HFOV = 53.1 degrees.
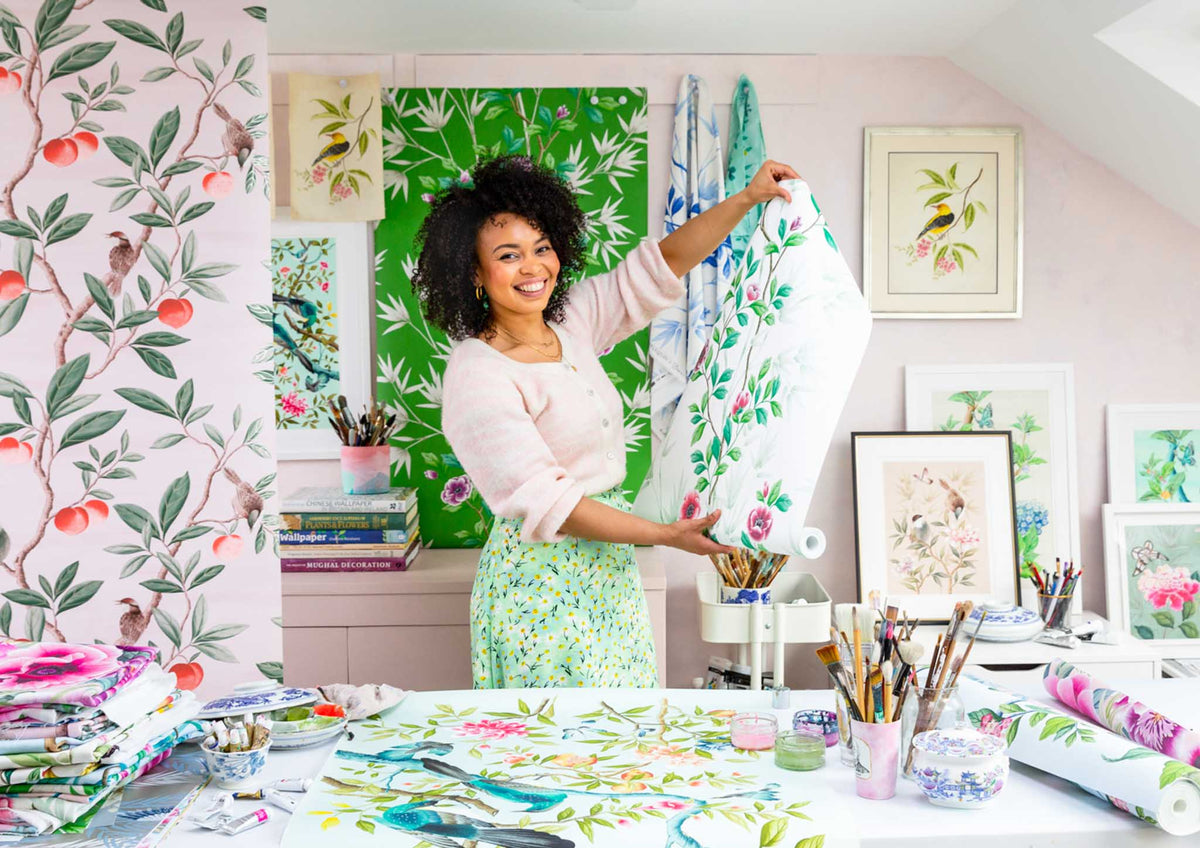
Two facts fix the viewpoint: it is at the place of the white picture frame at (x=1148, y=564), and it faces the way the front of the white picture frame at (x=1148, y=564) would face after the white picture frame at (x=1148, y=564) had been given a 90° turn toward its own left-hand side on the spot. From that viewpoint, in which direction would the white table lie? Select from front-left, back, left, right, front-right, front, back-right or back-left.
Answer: right

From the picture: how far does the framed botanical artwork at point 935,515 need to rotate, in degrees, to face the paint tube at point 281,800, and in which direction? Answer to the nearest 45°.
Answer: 0° — it already faces it

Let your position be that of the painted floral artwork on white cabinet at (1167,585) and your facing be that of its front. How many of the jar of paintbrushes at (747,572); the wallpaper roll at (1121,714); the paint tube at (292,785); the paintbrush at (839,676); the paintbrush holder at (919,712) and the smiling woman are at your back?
0

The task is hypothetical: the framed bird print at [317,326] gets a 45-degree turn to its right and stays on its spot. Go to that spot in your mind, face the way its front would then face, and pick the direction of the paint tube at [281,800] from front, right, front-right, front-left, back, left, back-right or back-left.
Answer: front-left

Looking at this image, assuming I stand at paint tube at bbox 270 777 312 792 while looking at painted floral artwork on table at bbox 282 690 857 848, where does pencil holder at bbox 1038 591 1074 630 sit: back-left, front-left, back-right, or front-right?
front-left

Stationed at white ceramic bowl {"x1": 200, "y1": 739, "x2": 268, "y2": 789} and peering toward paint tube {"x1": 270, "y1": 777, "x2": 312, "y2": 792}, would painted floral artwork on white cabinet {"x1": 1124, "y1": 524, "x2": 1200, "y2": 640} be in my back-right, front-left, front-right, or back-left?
front-left

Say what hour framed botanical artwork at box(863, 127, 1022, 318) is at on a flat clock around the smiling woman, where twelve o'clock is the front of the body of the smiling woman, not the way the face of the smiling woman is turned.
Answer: The framed botanical artwork is roughly at 9 o'clock from the smiling woman.

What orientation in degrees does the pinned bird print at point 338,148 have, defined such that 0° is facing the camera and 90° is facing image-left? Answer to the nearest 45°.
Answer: approximately 0°

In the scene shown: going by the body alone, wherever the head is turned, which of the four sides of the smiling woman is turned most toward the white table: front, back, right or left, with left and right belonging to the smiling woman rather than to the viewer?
front

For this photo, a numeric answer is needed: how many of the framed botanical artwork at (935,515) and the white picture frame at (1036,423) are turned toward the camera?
2

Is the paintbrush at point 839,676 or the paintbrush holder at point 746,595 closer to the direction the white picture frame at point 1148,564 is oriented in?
the paintbrush

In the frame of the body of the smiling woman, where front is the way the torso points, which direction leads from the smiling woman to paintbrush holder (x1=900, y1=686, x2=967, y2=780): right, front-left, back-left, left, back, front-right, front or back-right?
front

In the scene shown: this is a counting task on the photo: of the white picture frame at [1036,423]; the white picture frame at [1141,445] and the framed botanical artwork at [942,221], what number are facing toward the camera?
3

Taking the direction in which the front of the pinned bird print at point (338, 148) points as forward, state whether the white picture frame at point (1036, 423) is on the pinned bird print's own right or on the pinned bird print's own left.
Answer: on the pinned bird print's own left

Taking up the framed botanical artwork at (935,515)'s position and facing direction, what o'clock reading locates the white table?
The white table is roughly at 12 o'clock from the framed botanical artwork.

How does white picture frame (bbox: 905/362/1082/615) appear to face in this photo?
toward the camera

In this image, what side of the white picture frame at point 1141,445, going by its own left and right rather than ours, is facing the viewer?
front

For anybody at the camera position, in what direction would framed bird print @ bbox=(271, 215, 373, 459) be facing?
facing the viewer

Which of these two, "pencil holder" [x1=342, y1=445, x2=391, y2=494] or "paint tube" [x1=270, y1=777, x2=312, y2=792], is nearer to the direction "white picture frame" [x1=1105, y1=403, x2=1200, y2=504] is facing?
the paint tube

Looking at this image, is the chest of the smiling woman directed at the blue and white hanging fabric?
no

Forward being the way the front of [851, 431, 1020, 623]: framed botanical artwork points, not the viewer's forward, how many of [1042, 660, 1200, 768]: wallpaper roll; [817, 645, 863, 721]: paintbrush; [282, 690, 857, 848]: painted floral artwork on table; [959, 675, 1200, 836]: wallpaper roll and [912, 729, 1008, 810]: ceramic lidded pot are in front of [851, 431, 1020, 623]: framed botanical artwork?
5
